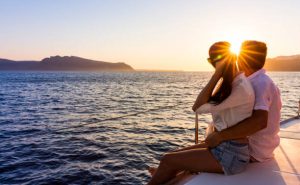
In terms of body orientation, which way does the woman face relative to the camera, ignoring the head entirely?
to the viewer's left

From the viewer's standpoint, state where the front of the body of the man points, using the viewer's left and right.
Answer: facing away from the viewer and to the left of the viewer

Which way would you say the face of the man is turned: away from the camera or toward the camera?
away from the camera

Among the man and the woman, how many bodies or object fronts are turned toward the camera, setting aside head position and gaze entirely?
0
